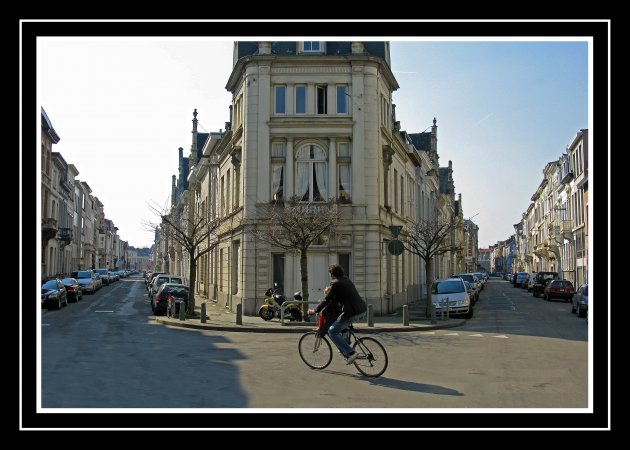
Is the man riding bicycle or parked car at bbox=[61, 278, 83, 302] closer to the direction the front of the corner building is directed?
the man riding bicycle

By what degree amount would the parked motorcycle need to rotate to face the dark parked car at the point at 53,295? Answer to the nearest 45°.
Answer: approximately 45° to its right

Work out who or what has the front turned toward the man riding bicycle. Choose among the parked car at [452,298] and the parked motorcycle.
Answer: the parked car

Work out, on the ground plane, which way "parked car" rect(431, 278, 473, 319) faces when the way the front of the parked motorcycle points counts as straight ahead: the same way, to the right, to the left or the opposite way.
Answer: to the left

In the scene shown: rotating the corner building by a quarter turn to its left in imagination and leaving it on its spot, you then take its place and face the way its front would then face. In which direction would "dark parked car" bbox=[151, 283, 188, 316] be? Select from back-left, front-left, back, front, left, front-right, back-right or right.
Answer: back

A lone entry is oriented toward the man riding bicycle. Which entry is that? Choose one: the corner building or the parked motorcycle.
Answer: the corner building

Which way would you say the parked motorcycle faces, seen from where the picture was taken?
facing to the left of the viewer

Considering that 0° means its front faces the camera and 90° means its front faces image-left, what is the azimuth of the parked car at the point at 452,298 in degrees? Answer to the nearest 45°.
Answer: approximately 0°
